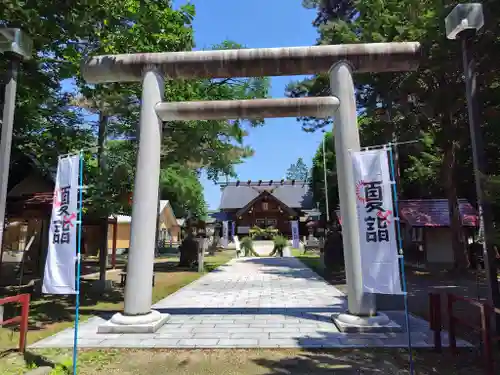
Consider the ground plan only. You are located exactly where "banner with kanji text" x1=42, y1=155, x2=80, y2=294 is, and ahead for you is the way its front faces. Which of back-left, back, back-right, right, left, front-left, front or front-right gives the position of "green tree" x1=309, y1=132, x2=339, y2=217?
back-left

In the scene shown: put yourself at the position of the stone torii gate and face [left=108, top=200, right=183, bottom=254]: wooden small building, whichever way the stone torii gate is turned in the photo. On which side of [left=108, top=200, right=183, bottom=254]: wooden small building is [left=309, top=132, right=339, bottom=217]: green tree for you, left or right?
right

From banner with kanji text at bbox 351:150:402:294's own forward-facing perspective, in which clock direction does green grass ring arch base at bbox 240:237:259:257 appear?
The green grass ring arch base is roughly at 5 o'clock from the banner with kanji text.

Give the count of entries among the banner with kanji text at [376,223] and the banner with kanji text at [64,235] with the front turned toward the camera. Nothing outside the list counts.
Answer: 2

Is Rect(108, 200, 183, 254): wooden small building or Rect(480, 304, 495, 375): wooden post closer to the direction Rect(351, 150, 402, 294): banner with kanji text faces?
the wooden post

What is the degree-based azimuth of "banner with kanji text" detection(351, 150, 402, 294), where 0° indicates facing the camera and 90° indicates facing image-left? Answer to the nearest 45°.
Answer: approximately 0°

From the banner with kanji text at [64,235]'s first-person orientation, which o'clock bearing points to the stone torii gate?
The stone torii gate is roughly at 9 o'clock from the banner with kanji text.

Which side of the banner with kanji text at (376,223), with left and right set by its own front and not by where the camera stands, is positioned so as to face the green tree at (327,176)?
back

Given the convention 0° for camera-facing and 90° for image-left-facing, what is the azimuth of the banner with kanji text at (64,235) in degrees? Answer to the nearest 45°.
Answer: approximately 0°

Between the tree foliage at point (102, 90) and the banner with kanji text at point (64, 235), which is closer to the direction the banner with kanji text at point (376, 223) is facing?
the banner with kanji text

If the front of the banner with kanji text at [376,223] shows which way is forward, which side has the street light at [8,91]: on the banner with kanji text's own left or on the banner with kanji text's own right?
on the banner with kanji text's own right
